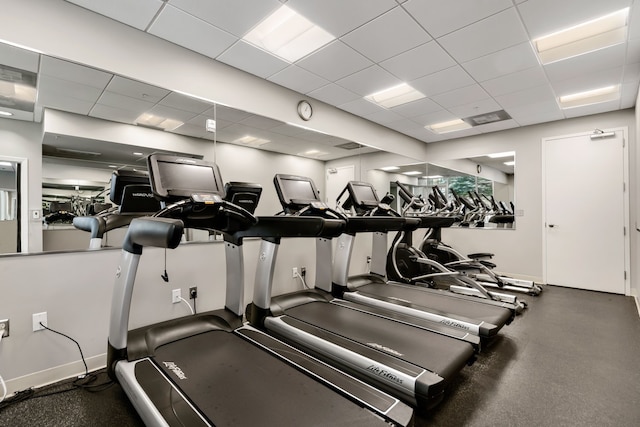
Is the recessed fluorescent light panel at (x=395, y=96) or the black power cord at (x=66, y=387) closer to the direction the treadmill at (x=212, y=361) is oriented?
the black power cord

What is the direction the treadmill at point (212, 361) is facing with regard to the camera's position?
facing away from the viewer and to the left of the viewer

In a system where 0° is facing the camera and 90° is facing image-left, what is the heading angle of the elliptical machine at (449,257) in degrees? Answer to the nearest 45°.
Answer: approximately 135°

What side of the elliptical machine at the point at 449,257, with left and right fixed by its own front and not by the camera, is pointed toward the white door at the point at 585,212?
right

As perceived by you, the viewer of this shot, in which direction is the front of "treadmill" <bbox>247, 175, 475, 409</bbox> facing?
facing away from the viewer and to the left of the viewer

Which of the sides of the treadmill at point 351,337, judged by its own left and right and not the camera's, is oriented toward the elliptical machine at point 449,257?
right
